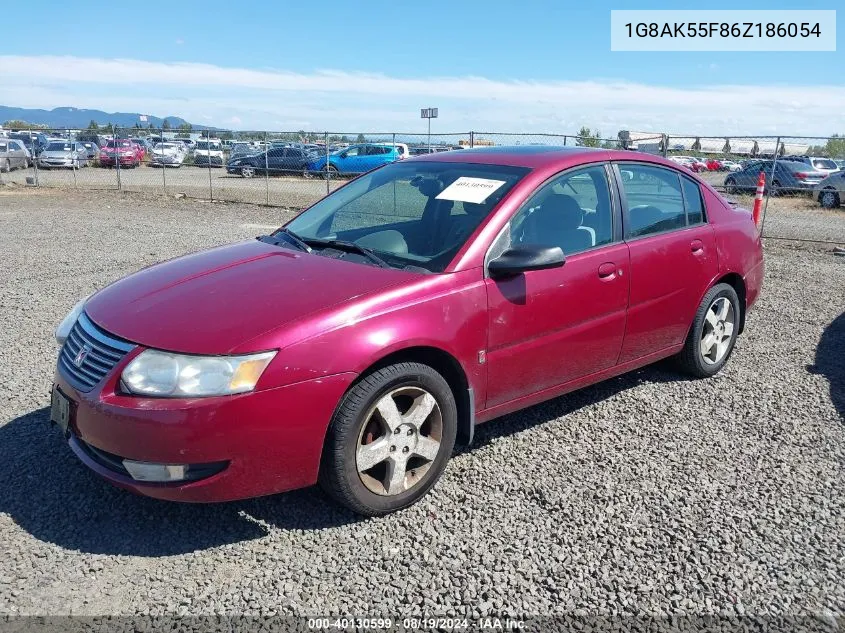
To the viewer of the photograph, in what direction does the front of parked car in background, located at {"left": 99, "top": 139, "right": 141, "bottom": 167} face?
facing the viewer

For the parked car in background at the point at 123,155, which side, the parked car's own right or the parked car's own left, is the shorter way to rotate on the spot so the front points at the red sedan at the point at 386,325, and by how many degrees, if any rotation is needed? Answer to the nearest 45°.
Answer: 0° — it already faces it

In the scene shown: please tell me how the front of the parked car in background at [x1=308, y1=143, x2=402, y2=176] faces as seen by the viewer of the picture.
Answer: facing to the left of the viewer

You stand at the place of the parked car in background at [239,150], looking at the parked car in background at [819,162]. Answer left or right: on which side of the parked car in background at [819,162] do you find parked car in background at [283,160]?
right

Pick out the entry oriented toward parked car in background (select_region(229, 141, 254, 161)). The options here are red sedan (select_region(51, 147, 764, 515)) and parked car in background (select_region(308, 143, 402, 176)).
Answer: parked car in background (select_region(308, 143, 402, 176))
